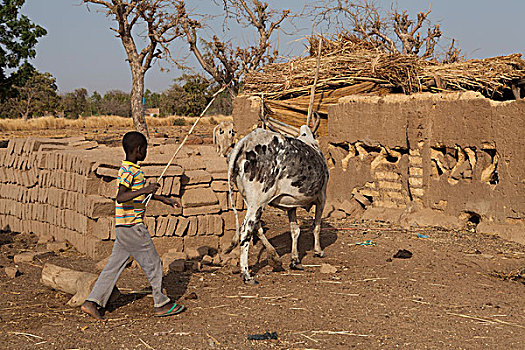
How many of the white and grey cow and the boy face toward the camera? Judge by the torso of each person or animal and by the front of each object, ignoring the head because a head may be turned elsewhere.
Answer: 0

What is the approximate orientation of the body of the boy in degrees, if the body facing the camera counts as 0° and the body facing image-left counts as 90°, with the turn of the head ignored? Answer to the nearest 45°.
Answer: approximately 270°

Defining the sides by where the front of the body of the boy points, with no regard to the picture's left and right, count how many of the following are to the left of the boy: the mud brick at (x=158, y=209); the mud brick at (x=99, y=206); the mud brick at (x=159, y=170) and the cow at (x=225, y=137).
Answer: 4

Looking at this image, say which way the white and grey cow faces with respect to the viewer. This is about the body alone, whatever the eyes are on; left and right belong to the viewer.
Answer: facing away from the viewer and to the right of the viewer

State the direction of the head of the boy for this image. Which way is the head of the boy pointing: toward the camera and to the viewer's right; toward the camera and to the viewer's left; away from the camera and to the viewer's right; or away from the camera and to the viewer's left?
away from the camera and to the viewer's right

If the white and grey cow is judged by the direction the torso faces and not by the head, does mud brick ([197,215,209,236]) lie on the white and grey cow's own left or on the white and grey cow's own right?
on the white and grey cow's own left

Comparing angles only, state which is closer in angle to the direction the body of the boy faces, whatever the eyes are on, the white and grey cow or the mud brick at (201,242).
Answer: the white and grey cow

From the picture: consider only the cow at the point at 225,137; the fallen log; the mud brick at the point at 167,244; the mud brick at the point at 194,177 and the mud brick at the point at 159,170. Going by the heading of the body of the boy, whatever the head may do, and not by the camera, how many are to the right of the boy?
0

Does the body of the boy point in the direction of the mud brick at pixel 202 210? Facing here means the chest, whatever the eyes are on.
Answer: no

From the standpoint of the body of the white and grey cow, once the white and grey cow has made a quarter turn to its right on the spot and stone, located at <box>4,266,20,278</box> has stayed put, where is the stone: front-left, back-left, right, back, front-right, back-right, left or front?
back-right

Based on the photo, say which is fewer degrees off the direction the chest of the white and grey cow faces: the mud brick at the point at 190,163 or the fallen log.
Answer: the mud brick

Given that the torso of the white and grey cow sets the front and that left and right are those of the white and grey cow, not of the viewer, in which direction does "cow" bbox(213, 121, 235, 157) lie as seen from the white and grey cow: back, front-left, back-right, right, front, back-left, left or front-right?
front-left

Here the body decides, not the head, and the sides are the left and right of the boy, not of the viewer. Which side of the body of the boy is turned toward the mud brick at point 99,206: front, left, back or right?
left
